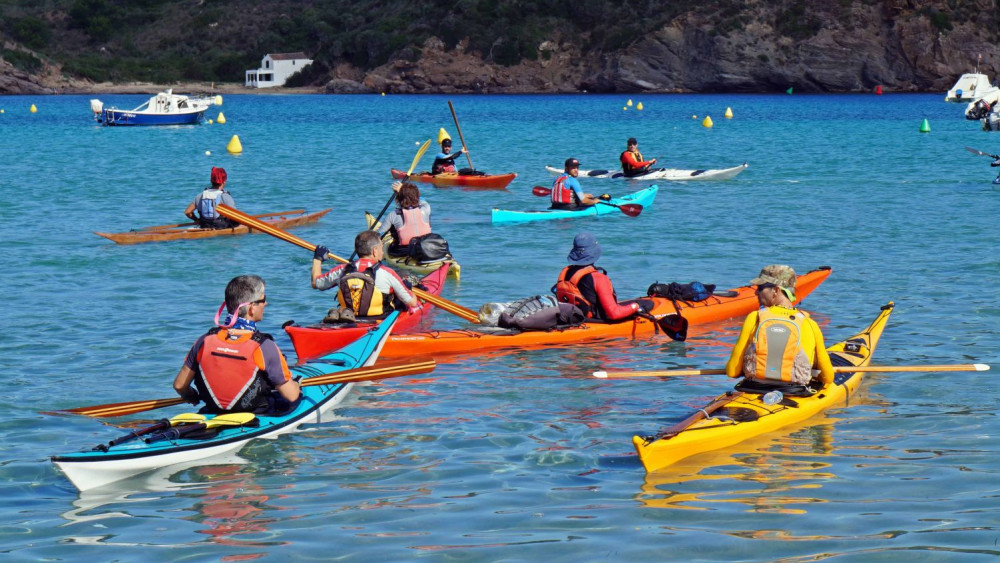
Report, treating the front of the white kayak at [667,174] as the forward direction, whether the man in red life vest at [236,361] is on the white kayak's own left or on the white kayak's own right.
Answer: on the white kayak's own right

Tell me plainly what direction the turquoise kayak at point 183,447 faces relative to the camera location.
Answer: facing away from the viewer and to the right of the viewer

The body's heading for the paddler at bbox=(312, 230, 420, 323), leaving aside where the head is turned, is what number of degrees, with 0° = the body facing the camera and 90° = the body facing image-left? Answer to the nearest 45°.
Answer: approximately 225°

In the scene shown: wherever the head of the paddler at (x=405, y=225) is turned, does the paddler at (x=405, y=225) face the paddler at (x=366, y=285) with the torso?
no

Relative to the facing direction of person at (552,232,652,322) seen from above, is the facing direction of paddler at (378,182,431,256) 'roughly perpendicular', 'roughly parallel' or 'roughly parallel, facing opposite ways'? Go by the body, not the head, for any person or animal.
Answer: roughly perpendicular

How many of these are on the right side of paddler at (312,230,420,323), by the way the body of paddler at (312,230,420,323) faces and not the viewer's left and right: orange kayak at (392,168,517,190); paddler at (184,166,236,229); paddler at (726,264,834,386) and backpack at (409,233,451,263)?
1

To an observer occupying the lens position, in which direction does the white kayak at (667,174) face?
facing to the right of the viewer

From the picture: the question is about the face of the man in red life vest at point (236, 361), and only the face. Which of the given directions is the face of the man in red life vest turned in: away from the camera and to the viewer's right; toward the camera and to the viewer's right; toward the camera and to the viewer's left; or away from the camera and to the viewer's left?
away from the camera and to the viewer's right

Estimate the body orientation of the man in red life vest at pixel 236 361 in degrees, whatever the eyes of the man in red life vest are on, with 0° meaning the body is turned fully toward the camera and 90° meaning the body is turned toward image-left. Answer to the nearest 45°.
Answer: approximately 225°
